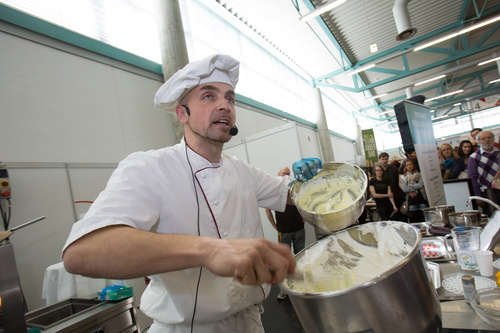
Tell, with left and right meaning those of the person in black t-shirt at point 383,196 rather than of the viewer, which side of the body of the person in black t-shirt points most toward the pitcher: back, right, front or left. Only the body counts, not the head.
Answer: front

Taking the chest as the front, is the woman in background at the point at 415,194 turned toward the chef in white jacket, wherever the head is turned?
yes

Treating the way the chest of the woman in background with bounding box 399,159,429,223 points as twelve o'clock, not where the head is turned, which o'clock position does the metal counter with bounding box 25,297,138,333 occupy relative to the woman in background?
The metal counter is roughly at 1 o'clock from the woman in background.

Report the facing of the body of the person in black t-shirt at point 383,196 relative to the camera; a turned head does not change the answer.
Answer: toward the camera

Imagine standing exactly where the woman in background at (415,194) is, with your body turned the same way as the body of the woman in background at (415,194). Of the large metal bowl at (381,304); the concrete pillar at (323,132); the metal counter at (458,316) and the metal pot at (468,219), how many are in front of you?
3

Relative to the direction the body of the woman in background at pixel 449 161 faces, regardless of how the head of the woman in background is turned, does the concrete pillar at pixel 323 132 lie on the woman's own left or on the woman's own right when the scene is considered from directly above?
on the woman's own right

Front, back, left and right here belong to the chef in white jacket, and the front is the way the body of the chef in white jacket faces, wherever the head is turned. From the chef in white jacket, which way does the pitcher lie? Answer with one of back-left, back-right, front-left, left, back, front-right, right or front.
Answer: front-left

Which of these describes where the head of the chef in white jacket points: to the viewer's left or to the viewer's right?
to the viewer's right

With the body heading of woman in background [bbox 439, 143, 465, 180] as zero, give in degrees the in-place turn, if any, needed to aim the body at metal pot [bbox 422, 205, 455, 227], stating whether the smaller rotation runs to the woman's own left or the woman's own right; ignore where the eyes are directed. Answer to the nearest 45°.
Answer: approximately 45° to the woman's own left

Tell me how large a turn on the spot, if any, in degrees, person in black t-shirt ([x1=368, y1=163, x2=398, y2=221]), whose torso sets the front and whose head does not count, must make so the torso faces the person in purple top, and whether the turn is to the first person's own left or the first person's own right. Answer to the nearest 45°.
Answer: approximately 45° to the first person's own left

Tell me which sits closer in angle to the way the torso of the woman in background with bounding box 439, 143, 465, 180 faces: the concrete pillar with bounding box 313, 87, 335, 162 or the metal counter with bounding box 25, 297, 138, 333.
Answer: the metal counter

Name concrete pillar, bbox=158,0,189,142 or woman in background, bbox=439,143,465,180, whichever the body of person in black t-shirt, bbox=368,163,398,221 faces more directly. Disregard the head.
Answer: the concrete pillar

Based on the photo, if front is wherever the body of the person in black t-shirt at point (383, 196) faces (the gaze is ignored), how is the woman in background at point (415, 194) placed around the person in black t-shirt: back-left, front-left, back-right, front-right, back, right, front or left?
front-left

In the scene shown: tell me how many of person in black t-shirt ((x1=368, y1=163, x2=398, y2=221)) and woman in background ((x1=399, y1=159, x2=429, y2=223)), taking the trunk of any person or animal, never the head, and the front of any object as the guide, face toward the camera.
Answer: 2

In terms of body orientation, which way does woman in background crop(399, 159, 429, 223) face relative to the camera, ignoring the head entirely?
toward the camera

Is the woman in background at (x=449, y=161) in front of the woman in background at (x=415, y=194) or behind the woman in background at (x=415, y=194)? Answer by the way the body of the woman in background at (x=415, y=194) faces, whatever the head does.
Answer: behind
